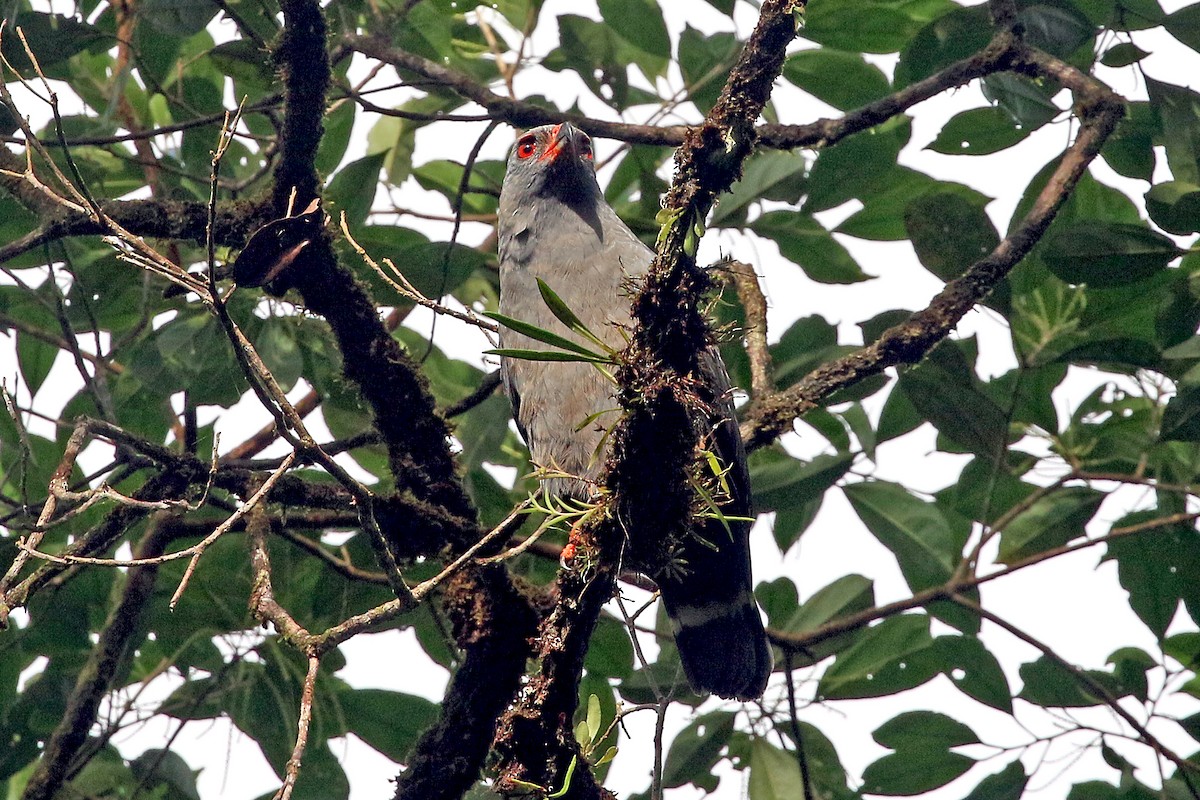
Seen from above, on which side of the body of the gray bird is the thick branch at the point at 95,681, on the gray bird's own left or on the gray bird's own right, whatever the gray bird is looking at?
on the gray bird's own right

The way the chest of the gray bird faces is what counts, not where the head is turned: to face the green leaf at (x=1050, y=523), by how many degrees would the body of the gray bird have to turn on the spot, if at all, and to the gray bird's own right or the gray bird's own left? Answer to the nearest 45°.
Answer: approximately 135° to the gray bird's own left

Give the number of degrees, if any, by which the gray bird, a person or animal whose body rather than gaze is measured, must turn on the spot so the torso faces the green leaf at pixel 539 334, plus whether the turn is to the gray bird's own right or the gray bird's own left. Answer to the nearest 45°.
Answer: approximately 45° to the gray bird's own left

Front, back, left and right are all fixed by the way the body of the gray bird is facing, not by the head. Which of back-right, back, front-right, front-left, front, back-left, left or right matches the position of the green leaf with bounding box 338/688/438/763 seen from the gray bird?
right

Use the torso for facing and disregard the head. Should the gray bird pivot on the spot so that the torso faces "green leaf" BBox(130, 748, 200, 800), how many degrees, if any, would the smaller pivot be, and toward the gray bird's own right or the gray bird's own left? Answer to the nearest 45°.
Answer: approximately 90° to the gray bird's own right

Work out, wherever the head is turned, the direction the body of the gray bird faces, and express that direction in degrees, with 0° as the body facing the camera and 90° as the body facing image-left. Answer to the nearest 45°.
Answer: approximately 45°

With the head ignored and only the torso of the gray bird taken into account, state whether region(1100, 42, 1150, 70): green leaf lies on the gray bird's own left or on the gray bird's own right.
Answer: on the gray bird's own left

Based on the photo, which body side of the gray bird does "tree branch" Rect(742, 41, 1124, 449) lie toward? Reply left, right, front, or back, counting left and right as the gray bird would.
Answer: left
